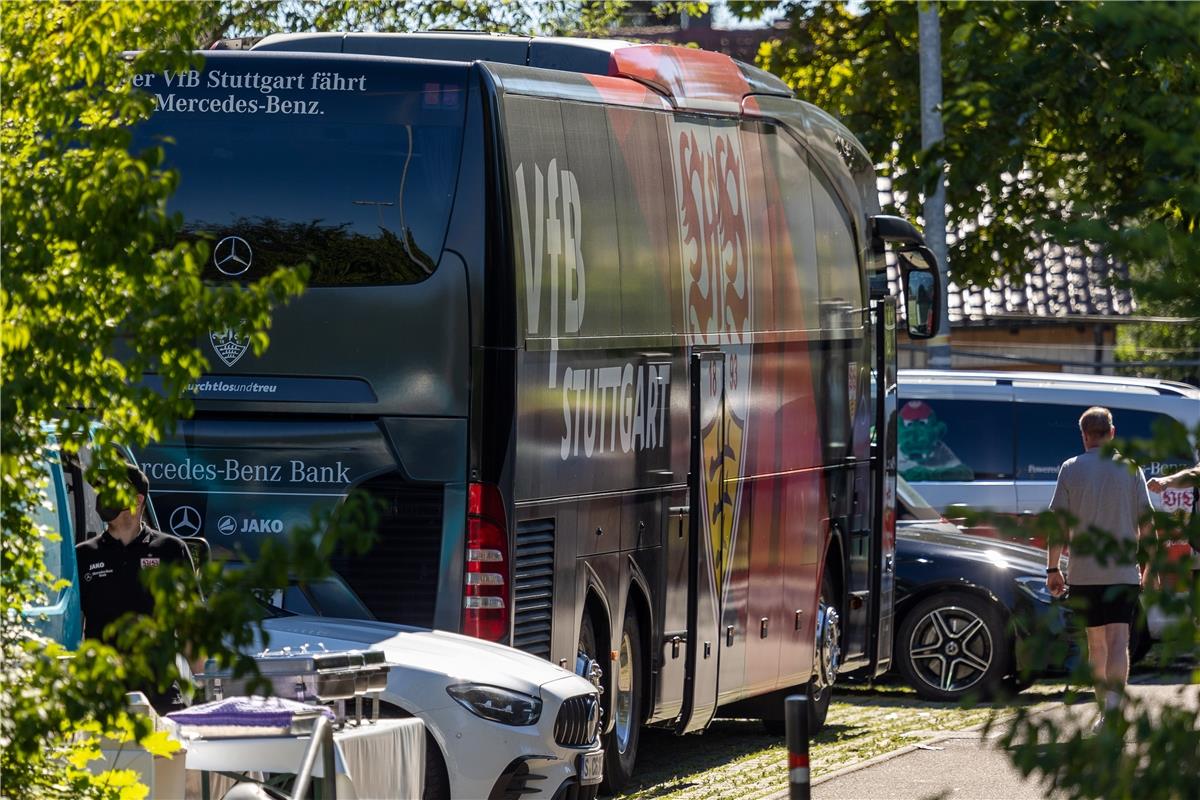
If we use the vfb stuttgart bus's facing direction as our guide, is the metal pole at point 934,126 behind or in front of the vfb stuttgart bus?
in front

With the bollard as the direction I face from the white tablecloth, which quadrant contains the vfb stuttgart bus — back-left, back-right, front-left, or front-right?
front-left

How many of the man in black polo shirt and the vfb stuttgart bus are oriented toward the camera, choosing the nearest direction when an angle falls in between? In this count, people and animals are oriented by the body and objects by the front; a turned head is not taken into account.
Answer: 1

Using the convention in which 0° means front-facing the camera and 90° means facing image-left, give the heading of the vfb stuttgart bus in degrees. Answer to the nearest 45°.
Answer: approximately 225°

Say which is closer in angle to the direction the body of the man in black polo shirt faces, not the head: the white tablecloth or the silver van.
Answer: the white tablecloth

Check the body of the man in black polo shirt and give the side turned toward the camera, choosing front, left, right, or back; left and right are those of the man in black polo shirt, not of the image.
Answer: front

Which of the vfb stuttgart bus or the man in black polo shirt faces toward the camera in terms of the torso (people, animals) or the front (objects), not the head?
the man in black polo shirt

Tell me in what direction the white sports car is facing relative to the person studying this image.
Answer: facing the viewer and to the right of the viewer
